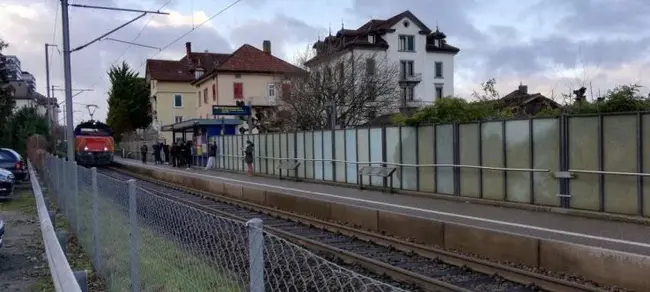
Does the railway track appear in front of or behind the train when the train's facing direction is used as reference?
in front

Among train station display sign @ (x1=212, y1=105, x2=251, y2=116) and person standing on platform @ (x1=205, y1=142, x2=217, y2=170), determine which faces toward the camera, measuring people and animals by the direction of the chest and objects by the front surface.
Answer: the train station display sign

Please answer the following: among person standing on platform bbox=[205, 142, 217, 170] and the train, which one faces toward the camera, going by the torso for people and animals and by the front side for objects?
the train

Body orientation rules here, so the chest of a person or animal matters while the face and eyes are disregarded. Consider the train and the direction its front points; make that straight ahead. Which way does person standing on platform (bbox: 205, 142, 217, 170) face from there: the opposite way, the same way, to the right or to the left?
to the right

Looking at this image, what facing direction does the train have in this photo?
toward the camera

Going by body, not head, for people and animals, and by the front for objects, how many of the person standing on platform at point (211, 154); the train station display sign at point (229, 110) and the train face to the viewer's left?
1

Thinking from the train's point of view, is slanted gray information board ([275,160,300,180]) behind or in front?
in front

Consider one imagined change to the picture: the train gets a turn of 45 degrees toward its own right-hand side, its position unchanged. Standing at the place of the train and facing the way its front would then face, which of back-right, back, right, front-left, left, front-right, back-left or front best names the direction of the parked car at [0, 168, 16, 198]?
front-left

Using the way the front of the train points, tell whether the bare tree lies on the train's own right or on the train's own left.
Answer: on the train's own left

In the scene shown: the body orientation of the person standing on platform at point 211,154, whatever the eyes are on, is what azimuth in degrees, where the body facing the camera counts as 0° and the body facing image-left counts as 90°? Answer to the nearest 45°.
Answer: approximately 90°

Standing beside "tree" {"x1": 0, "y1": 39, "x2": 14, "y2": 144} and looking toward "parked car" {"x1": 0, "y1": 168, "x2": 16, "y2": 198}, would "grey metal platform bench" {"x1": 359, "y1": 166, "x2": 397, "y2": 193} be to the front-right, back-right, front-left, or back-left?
front-left
